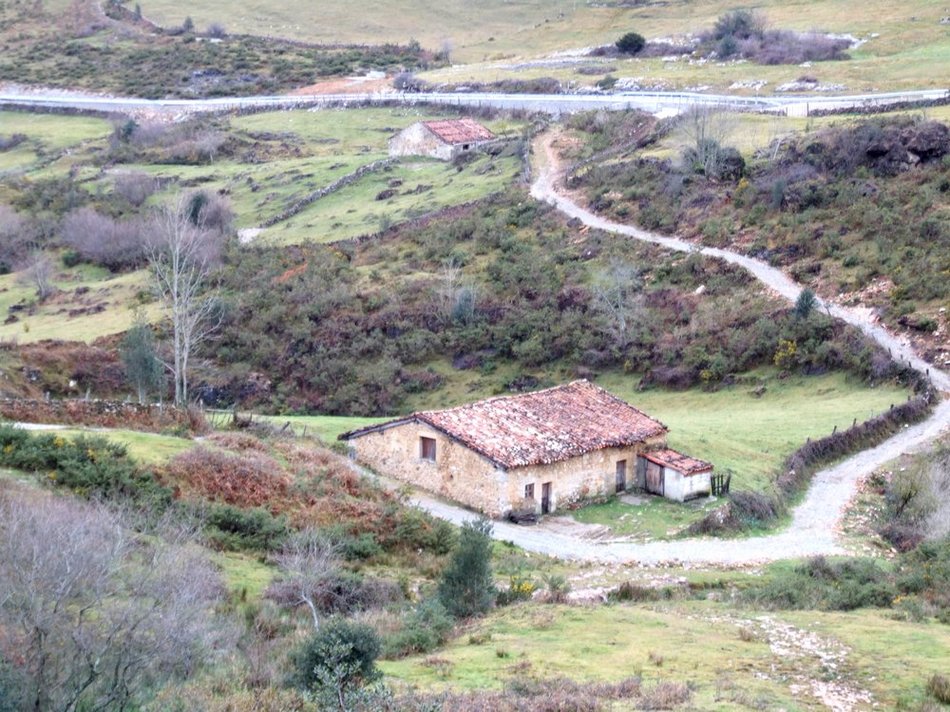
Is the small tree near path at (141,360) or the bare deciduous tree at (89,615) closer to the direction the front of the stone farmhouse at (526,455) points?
the bare deciduous tree

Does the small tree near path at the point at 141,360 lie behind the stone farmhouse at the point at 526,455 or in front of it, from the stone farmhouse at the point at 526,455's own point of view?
behind

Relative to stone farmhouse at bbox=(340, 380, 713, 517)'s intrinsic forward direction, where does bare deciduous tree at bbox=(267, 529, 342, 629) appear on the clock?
The bare deciduous tree is roughly at 2 o'clock from the stone farmhouse.

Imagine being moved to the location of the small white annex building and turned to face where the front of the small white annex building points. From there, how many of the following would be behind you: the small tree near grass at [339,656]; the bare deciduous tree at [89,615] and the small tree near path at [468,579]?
0

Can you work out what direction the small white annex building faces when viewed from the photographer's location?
facing the viewer and to the left of the viewer

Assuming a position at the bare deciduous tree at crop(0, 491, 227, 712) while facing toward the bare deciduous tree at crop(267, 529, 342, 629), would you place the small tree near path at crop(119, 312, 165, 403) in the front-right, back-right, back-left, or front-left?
front-left

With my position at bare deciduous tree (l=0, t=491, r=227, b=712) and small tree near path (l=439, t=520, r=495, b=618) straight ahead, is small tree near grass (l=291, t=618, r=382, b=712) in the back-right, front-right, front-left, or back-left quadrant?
front-right

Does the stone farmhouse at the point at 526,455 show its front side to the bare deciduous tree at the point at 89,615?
no

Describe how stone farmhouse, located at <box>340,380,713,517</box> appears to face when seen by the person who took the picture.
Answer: facing the viewer and to the right of the viewer

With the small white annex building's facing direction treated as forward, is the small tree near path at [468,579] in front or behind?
in front
